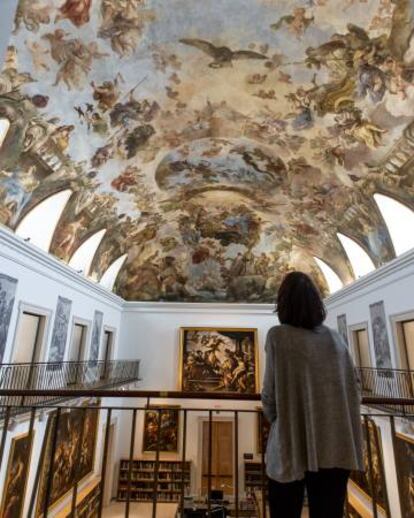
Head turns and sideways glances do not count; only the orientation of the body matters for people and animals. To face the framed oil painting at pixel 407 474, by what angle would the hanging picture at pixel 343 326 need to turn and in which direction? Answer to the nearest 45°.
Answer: approximately 90° to its left

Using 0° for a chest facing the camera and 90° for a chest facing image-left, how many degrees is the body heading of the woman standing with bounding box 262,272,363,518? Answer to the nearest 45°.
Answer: approximately 180°

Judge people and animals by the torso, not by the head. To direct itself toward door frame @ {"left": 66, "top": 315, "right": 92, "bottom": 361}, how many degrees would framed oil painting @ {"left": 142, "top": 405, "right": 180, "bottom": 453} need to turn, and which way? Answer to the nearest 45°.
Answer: approximately 45° to its right

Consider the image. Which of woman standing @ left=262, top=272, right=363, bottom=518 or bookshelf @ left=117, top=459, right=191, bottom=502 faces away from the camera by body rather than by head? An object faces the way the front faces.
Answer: the woman standing

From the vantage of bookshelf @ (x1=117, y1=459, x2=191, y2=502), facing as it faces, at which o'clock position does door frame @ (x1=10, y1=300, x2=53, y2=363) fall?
The door frame is roughly at 1 o'clock from the bookshelf.

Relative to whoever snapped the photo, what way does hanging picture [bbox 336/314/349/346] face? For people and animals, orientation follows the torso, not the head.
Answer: facing to the left of the viewer

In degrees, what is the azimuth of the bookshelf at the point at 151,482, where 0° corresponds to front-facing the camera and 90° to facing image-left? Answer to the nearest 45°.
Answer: approximately 0°

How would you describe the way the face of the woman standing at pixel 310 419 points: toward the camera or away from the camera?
away from the camera

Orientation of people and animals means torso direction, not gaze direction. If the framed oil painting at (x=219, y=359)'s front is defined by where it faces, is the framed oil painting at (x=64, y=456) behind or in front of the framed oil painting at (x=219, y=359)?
in front

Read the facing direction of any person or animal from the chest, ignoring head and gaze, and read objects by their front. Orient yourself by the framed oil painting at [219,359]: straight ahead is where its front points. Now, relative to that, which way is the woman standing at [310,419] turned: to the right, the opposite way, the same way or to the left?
the opposite way

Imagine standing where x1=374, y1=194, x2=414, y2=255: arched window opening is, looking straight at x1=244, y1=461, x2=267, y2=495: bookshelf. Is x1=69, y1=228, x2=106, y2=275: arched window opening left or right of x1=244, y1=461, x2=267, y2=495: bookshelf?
left

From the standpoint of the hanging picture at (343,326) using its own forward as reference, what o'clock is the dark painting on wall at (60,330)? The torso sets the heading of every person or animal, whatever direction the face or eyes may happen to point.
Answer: The dark painting on wall is roughly at 11 o'clock from the hanging picture.

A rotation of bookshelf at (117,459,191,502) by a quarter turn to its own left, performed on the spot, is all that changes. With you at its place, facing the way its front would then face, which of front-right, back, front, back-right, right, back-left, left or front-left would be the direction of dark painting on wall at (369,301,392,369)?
front-right
